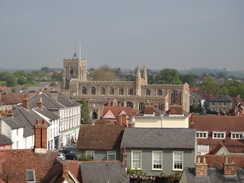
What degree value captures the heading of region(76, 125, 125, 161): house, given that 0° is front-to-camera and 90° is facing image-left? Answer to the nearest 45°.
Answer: approximately 0°

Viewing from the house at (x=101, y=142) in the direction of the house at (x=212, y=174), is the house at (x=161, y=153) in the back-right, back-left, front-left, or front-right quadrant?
front-left

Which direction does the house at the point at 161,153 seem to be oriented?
toward the camera

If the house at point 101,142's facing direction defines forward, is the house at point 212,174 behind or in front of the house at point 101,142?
in front

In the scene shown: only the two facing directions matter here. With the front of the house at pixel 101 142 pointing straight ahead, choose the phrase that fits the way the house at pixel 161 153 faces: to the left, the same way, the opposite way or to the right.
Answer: the same way

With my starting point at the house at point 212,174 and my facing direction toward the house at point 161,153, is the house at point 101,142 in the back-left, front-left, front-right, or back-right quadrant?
front-left

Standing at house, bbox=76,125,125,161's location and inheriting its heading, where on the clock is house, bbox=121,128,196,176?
house, bbox=121,128,196,176 is roughly at 10 o'clock from house, bbox=76,125,125,161.

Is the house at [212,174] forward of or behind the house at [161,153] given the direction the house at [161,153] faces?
forward
